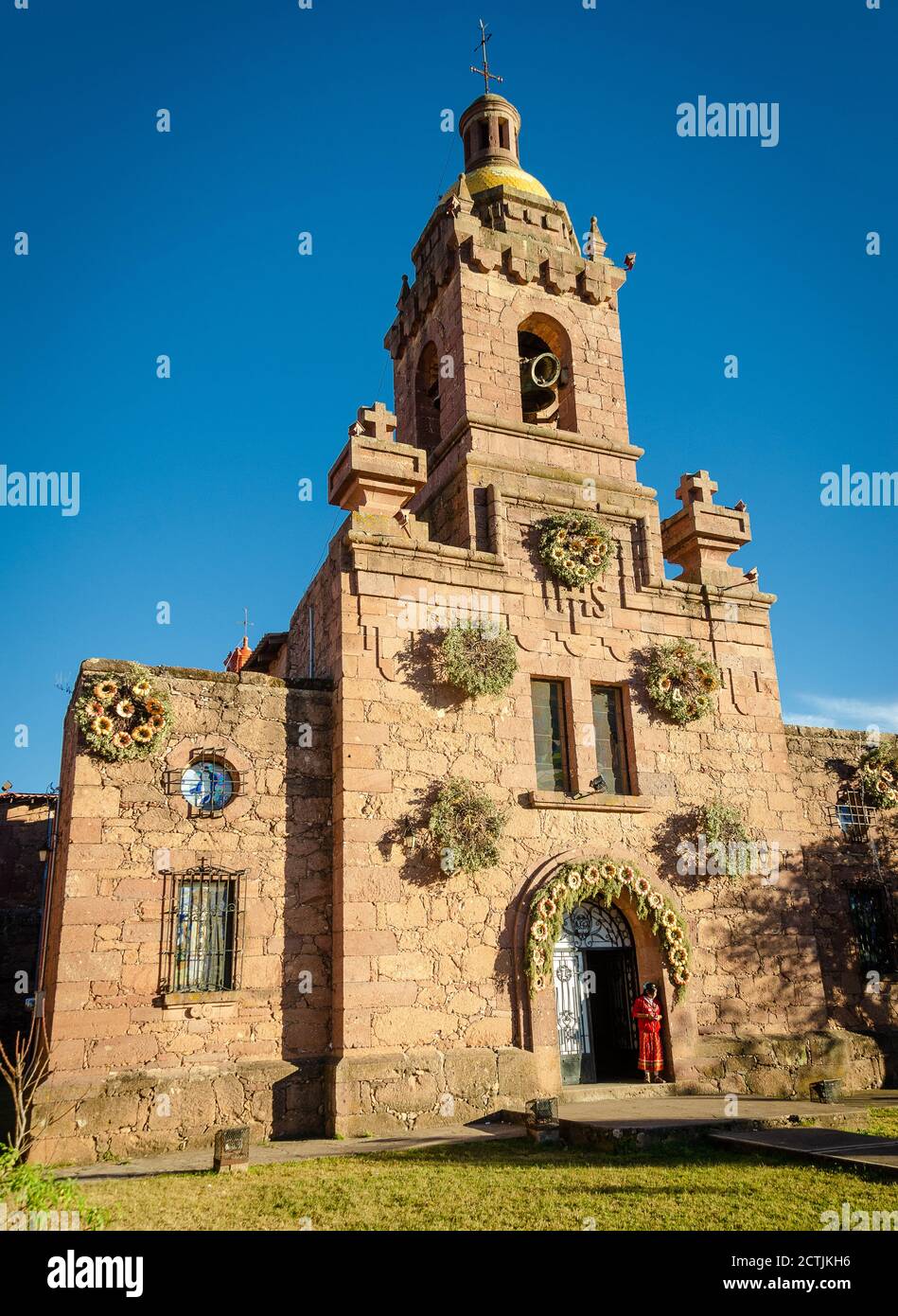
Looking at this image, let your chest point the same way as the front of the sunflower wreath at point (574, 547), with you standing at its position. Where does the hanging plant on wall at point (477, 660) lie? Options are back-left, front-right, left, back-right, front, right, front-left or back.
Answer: front-right

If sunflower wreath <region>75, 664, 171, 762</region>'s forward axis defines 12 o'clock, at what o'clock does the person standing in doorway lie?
The person standing in doorway is roughly at 9 o'clock from the sunflower wreath.

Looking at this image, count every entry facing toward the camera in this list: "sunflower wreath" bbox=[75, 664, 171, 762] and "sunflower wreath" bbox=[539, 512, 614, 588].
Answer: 2

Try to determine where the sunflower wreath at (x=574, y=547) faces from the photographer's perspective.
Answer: facing the viewer

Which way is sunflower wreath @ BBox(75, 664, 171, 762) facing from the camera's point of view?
toward the camera

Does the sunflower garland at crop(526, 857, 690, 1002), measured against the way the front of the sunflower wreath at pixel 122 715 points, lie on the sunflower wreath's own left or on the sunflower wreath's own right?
on the sunflower wreath's own left

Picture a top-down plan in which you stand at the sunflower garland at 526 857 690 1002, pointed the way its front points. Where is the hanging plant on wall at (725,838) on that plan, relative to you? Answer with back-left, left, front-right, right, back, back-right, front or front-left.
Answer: back-left

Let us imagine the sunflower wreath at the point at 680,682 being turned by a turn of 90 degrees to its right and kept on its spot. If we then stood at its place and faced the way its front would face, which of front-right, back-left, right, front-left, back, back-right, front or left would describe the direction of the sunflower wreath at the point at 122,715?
front-left

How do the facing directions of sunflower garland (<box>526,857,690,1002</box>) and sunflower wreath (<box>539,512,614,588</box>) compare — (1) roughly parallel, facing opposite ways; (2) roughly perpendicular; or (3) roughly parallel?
roughly parallel

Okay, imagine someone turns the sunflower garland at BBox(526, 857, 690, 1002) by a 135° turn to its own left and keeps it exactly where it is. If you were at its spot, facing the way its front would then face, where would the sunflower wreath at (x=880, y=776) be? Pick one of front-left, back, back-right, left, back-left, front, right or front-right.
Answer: front
